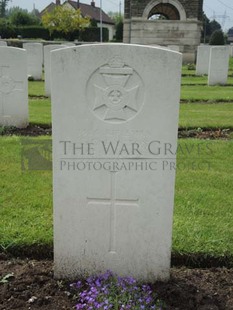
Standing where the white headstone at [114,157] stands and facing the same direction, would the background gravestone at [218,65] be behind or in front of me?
behind

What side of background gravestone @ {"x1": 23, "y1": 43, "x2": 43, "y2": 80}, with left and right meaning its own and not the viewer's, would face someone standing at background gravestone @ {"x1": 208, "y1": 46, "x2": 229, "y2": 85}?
left

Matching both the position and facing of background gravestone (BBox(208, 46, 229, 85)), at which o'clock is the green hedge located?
The green hedge is roughly at 5 o'clock from the background gravestone.

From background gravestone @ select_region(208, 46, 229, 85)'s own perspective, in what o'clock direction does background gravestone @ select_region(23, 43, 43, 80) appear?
background gravestone @ select_region(23, 43, 43, 80) is roughly at 3 o'clock from background gravestone @ select_region(208, 46, 229, 85).

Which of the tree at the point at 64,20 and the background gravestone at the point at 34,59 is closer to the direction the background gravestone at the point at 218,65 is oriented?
the background gravestone

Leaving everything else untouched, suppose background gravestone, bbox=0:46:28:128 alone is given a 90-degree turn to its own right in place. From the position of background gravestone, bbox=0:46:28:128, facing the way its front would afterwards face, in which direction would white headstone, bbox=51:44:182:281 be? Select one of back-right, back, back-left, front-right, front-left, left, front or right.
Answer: left

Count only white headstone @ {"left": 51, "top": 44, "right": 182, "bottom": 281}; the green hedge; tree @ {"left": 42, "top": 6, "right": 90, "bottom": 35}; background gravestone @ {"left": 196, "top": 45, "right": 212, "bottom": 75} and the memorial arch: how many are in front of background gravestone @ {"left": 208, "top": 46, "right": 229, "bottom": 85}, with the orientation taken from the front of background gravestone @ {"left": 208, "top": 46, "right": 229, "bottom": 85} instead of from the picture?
1

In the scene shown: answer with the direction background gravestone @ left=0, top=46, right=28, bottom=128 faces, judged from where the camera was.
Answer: facing the viewer

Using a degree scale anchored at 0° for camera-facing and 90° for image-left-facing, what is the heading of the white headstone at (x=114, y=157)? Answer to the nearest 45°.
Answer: approximately 0°

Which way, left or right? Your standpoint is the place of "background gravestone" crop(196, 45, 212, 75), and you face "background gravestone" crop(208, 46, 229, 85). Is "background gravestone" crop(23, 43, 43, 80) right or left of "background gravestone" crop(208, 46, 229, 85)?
right

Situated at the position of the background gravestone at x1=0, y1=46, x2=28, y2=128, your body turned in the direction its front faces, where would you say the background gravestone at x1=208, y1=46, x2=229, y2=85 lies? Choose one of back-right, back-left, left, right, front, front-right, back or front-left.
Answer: back-left

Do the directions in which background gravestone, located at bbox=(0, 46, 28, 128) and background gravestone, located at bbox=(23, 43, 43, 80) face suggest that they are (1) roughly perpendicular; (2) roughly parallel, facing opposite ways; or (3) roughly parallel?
roughly parallel

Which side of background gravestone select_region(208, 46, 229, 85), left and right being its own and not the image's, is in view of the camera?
front

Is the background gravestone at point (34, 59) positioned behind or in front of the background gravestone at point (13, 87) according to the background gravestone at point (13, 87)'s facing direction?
behind

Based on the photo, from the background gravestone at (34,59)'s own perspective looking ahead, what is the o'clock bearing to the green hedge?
The green hedge is roughly at 6 o'clock from the background gravestone.

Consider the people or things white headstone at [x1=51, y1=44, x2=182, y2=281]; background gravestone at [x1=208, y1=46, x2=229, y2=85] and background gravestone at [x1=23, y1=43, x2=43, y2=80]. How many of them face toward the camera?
3

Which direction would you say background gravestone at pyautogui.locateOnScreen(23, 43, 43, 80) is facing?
toward the camera
